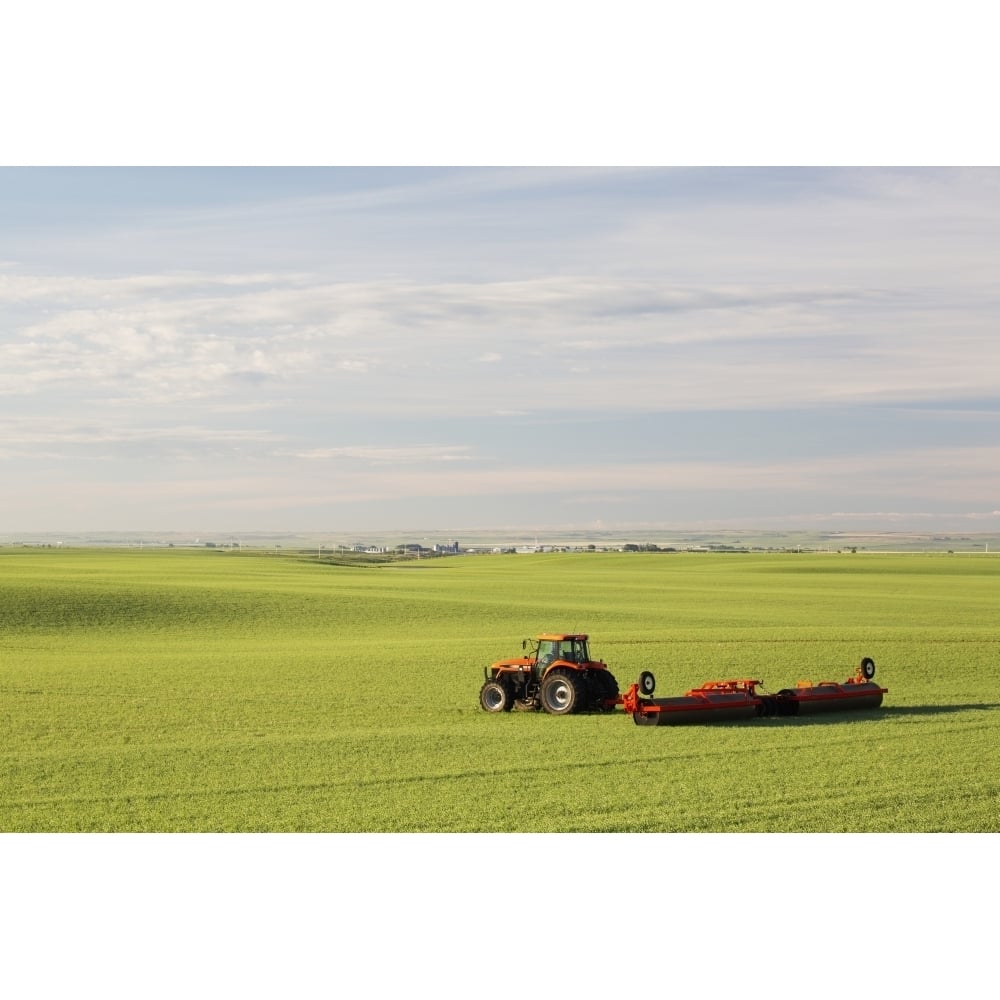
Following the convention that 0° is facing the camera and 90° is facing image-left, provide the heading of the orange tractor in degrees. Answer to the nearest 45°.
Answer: approximately 135°
